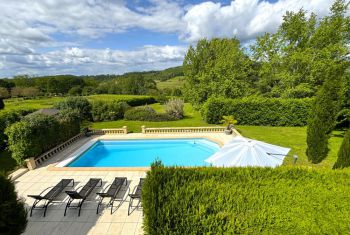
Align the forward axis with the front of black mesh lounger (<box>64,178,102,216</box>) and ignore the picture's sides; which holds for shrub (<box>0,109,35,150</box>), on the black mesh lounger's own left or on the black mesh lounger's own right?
on the black mesh lounger's own right

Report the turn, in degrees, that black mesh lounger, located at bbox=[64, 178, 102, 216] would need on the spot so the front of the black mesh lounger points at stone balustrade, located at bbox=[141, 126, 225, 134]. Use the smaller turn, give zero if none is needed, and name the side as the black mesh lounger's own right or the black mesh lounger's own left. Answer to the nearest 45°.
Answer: approximately 180°

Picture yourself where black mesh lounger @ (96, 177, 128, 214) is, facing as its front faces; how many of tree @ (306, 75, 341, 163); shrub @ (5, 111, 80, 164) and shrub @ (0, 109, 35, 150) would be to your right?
2

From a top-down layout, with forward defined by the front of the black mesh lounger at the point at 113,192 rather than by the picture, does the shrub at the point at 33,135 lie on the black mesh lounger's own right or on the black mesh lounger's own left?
on the black mesh lounger's own right

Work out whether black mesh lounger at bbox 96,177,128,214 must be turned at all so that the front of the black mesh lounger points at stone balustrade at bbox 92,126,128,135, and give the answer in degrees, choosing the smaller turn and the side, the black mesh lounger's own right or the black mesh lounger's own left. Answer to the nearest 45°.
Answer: approximately 135° to the black mesh lounger's own right

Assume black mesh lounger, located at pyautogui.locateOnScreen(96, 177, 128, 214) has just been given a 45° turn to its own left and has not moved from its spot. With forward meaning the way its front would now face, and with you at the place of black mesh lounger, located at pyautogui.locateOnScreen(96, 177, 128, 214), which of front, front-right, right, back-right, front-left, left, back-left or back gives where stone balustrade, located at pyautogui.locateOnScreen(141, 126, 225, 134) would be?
back-left

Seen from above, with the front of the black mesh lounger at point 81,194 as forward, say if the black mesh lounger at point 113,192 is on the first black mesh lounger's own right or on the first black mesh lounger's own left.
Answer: on the first black mesh lounger's own left

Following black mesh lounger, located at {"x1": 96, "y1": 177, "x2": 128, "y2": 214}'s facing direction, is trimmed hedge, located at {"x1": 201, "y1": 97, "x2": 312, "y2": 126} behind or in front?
behind

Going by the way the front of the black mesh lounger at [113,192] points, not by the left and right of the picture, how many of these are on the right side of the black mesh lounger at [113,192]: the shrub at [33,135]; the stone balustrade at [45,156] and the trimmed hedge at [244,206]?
2

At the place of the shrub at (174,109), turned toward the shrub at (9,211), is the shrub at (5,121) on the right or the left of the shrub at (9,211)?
right

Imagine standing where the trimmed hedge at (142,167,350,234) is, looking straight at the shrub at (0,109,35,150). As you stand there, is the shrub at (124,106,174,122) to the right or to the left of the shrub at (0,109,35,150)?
right

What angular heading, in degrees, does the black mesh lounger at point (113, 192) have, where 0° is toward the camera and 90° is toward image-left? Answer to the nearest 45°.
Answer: approximately 45°

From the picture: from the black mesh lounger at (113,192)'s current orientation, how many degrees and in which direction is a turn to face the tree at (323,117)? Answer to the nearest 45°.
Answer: approximately 135° to its left

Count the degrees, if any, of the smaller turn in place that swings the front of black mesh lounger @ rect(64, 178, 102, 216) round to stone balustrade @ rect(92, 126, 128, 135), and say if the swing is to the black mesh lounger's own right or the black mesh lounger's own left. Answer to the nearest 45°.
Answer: approximately 135° to the black mesh lounger's own right
